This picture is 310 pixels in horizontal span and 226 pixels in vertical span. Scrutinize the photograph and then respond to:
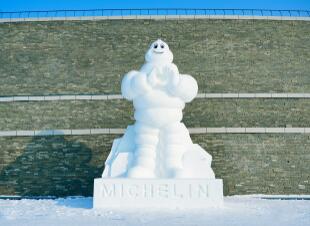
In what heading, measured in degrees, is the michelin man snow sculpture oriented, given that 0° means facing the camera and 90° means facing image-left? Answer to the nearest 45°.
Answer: approximately 0°
